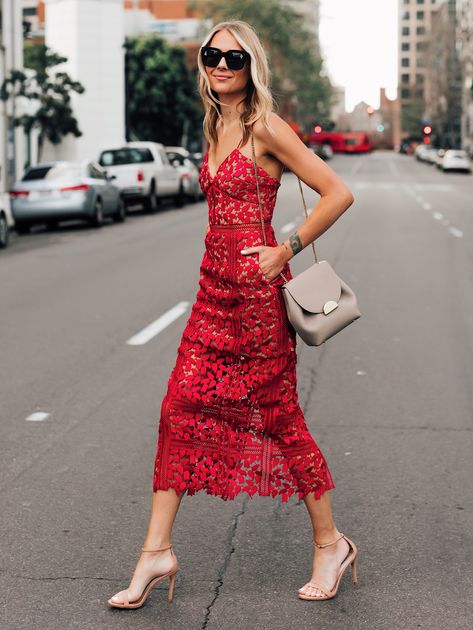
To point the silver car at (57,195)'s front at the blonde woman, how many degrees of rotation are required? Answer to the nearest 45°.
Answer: approximately 135° to its right

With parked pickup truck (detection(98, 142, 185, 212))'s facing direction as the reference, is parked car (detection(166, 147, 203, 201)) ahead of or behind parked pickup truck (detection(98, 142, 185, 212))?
ahead

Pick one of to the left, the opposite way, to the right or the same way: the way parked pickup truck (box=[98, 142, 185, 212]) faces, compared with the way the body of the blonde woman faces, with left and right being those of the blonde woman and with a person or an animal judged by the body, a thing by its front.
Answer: the opposite way

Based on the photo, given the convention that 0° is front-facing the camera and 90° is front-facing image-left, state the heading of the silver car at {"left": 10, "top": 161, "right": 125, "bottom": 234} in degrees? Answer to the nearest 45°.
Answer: approximately 225°

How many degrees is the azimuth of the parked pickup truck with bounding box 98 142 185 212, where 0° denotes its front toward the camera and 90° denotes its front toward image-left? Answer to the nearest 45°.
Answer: approximately 225°

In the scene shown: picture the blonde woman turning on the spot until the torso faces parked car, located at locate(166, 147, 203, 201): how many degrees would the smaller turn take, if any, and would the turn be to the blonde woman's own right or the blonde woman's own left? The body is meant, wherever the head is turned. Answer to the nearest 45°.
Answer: approximately 135° to the blonde woman's own right

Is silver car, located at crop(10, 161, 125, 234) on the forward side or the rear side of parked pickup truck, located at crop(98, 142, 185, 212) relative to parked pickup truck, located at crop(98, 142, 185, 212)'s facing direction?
on the rear side

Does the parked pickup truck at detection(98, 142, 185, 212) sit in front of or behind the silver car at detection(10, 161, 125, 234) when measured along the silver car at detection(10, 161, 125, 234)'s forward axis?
in front

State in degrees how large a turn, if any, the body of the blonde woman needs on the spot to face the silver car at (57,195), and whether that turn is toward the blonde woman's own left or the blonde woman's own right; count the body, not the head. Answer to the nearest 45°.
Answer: approximately 135° to the blonde woman's own right

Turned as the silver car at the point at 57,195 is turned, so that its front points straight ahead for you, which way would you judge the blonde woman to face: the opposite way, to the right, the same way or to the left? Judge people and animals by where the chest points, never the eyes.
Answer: the opposite way

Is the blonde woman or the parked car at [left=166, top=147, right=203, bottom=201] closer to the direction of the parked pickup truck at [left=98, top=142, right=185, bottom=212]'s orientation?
the parked car

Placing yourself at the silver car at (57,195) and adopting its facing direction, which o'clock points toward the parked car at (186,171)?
The parked car is roughly at 11 o'clock from the silver car.

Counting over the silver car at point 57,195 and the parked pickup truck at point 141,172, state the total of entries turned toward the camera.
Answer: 0
